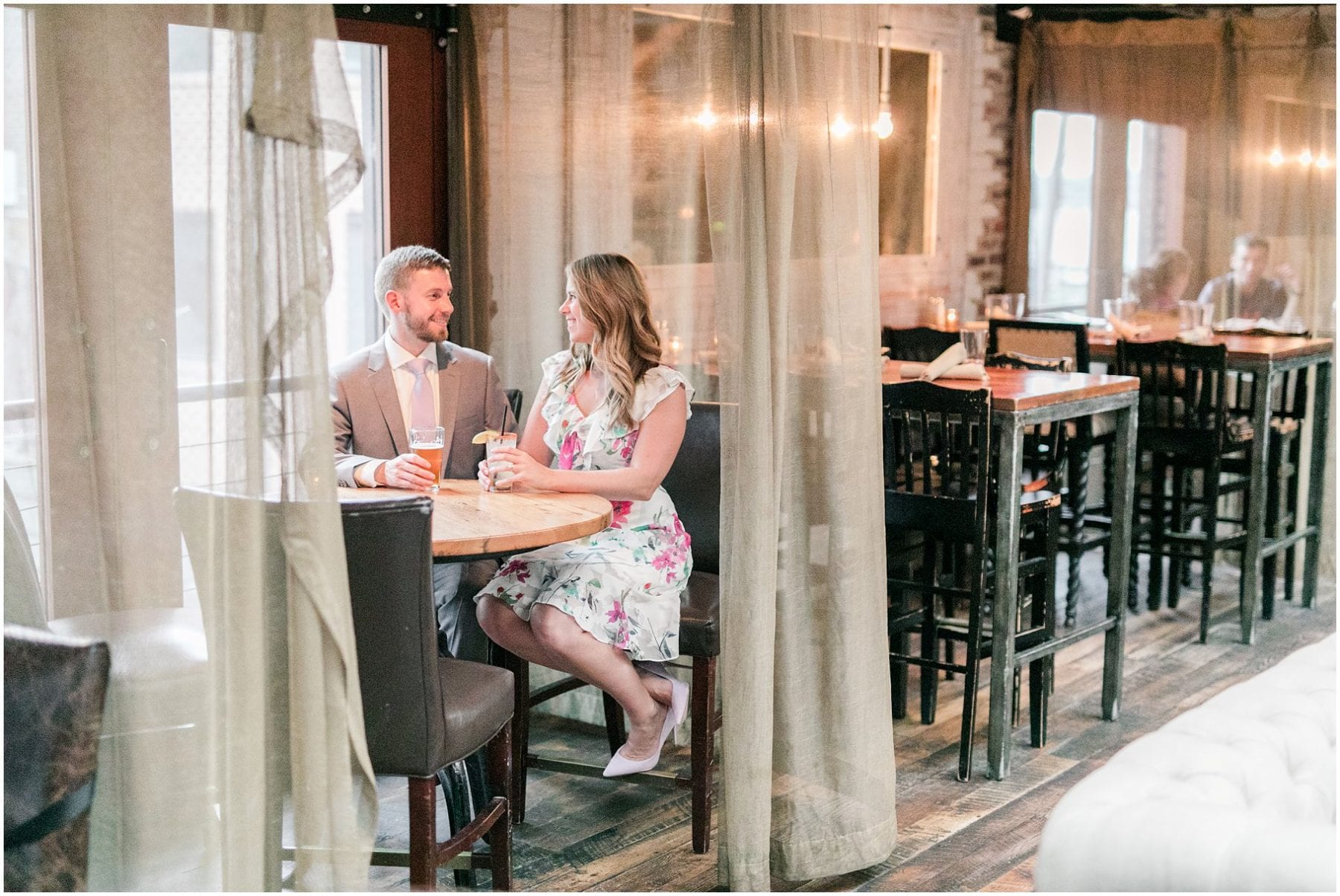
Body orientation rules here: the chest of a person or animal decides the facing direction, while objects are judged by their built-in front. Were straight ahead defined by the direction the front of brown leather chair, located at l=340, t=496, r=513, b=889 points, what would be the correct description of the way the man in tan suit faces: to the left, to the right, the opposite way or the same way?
to the right

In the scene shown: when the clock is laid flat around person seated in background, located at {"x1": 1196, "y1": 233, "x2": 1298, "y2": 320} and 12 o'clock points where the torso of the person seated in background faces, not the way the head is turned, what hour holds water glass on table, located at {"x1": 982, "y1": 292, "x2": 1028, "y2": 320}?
The water glass on table is roughly at 2 o'clock from the person seated in background.

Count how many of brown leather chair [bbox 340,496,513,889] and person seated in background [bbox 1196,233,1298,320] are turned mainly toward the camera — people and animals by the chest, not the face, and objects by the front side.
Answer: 1

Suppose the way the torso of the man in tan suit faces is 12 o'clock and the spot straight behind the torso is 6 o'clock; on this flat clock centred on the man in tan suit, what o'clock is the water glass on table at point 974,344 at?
The water glass on table is roughly at 8 o'clock from the man in tan suit.

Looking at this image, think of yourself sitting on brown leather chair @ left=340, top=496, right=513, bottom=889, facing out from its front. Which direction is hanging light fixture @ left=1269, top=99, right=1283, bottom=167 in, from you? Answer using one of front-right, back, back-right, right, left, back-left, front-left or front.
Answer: front

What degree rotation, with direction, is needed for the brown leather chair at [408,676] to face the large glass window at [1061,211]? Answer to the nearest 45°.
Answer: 0° — it already faces it

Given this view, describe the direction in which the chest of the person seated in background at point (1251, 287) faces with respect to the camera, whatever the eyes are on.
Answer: toward the camera

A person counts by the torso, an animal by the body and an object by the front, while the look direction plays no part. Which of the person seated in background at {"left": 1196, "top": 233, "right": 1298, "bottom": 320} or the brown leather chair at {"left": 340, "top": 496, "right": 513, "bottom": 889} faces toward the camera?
the person seated in background

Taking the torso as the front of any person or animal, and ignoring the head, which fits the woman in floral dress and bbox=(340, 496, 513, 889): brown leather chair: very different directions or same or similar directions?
very different directions

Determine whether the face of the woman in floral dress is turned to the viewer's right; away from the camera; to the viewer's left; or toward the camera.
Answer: to the viewer's left

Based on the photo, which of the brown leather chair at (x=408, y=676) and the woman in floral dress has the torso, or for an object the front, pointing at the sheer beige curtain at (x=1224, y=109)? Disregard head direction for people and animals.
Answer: the brown leather chair

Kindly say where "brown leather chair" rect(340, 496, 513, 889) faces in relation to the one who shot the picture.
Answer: facing away from the viewer and to the right of the viewer

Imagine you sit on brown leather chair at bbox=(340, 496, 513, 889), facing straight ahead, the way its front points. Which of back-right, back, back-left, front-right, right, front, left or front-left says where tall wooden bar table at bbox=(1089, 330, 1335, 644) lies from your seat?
front

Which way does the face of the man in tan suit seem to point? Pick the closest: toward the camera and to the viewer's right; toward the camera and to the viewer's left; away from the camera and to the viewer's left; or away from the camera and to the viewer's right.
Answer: toward the camera and to the viewer's right

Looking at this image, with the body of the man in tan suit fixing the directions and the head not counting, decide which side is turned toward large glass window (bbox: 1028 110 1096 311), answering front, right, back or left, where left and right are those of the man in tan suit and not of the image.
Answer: left
